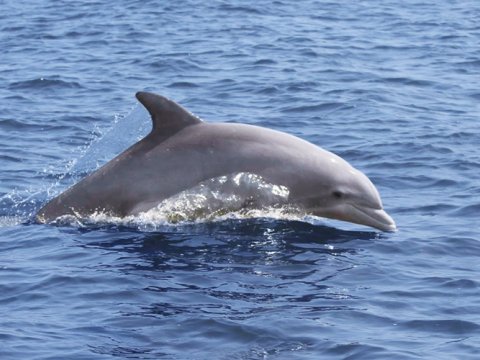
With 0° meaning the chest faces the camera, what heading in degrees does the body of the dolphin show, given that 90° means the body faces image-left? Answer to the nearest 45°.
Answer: approximately 270°
